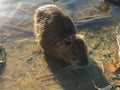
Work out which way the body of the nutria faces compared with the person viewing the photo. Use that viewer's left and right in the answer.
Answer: facing the viewer and to the right of the viewer
